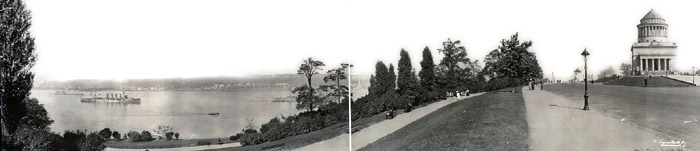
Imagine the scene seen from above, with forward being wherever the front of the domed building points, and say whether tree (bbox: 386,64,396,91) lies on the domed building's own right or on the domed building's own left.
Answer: on the domed building's own right

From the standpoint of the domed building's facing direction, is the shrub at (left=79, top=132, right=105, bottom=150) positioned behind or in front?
in front

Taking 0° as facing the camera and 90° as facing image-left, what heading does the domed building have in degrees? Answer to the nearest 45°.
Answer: approximately 0°

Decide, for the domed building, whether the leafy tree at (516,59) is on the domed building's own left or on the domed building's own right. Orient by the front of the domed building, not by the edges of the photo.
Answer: on the domed building's own right

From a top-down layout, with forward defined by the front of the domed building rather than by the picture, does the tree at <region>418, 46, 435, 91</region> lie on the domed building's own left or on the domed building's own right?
on the domed building's own right

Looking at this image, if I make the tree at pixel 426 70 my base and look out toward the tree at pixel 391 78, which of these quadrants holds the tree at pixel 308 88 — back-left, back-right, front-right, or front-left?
front-left

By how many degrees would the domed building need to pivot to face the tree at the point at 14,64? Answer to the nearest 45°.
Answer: approximately 45° to its right

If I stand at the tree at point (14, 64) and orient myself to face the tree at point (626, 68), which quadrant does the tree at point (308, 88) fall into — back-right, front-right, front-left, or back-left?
front-left

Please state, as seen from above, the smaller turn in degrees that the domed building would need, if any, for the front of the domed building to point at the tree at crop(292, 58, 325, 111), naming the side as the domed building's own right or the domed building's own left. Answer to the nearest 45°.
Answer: approximately 45° to the domed building's own right
